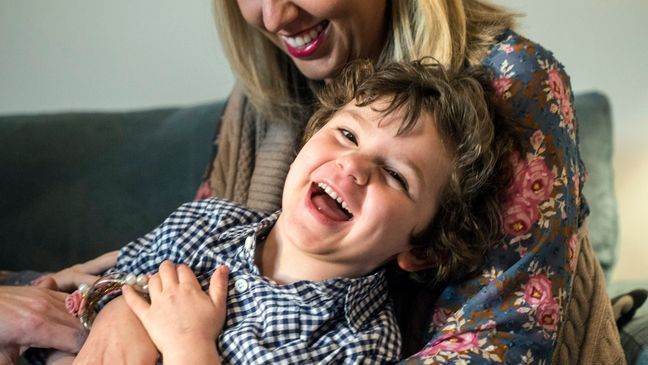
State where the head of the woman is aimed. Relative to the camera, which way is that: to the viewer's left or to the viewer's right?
to the viewer's left

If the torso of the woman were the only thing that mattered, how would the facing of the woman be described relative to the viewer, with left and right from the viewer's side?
facing the viewer and to the left of the viewer

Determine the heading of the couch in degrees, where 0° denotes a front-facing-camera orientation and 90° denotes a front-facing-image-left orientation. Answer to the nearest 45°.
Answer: approximately 0°
